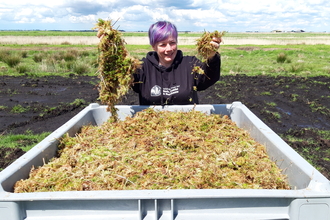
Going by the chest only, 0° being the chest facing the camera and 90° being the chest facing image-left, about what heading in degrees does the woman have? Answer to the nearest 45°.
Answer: approximately 0°

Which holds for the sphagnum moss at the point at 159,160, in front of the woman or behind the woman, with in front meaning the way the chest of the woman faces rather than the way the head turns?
in front

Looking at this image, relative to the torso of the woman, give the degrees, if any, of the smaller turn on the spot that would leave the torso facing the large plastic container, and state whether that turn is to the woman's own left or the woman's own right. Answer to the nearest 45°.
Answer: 0° — they already face it
